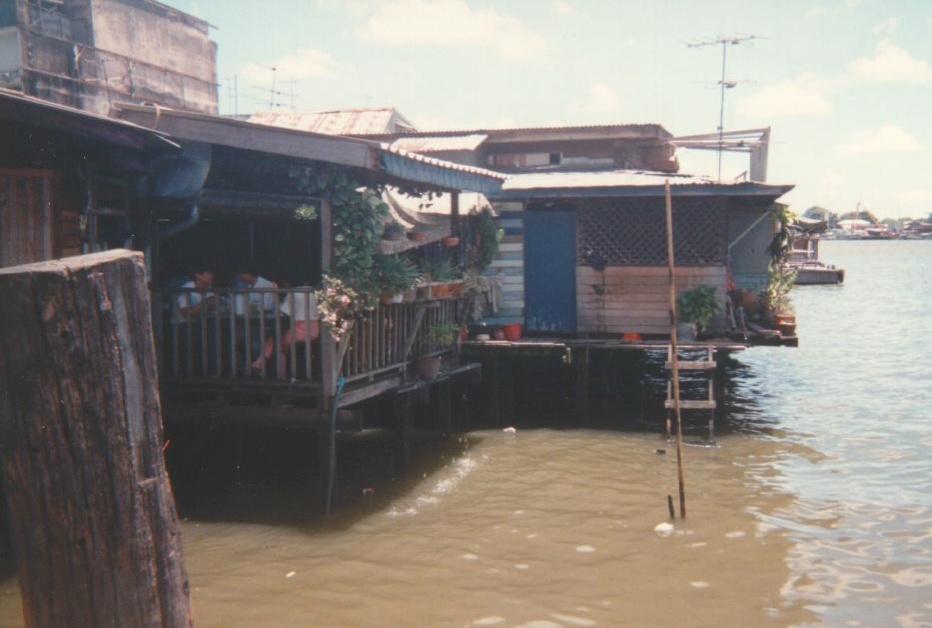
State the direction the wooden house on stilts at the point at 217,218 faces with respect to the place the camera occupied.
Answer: facing the viewer and to the right of the viewer

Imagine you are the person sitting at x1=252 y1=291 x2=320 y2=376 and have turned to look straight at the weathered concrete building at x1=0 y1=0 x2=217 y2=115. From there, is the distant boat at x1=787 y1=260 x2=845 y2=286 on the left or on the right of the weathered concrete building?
right

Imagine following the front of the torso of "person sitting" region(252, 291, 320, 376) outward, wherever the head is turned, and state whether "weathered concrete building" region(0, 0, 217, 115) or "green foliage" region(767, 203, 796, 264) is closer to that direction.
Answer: the weathered concrete building

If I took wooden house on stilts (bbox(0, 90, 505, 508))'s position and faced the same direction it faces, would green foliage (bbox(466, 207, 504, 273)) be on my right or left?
on my left

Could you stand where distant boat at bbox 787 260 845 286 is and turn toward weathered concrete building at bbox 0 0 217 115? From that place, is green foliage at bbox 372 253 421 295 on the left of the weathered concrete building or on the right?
left

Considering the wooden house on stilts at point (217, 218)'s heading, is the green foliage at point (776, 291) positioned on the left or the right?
on its left

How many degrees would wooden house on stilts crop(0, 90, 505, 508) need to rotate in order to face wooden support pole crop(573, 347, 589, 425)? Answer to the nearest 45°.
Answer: approximately 90° to its left
